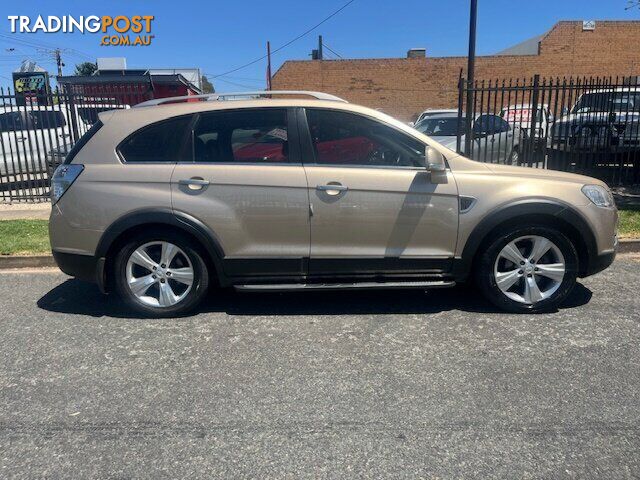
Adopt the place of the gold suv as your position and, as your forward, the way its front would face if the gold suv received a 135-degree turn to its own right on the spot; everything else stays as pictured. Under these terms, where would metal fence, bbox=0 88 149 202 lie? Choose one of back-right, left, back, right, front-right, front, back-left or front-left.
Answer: right

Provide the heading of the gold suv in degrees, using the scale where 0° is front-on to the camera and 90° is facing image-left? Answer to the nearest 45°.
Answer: approximately 270°

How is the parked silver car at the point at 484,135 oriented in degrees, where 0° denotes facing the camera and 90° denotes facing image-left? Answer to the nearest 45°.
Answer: approximately 45°

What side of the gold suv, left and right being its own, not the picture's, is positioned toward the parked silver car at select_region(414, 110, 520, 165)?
left

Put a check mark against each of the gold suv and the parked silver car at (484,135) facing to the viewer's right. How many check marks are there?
1

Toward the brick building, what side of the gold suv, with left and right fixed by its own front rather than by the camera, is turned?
left

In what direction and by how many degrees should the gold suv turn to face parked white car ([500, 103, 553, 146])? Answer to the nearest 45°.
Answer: approximately 45° to its left

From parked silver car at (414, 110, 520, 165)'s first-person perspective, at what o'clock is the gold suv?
The gold suv is roughly at 11 o'clock from the parked silver car.

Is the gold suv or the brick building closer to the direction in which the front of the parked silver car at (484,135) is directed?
the gold suv

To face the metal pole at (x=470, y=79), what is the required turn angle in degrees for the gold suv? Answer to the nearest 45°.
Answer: approximately 45° to its left

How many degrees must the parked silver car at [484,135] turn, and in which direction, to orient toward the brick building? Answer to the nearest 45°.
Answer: approximately 135° to its right
